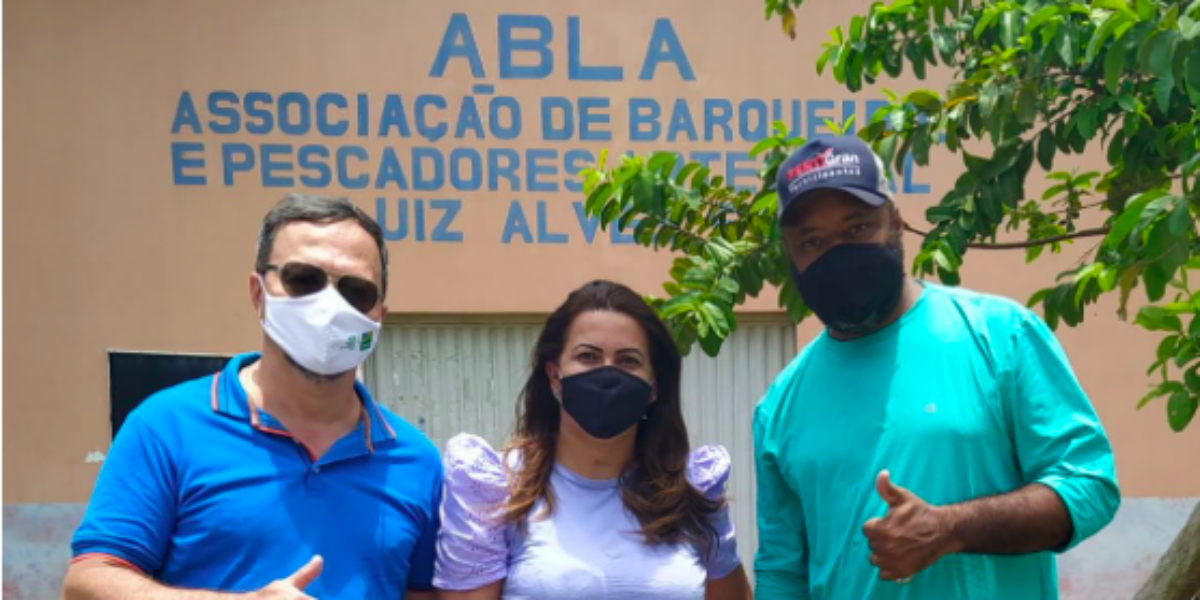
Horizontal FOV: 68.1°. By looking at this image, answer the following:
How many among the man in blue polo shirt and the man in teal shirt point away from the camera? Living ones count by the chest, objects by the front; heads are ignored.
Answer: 0

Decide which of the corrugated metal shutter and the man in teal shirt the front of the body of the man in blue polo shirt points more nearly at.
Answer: the man in teal shirt

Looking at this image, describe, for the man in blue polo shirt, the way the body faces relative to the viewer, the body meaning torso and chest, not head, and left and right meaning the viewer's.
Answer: facing the viewer and to the right of the viewer

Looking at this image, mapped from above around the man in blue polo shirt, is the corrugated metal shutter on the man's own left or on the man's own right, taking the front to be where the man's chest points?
on the man's own left

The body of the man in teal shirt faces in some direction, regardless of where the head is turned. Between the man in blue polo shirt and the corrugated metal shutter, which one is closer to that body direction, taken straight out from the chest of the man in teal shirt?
the man in blue polo shirt

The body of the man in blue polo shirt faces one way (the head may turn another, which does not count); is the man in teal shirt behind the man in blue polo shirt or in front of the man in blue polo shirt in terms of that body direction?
in front

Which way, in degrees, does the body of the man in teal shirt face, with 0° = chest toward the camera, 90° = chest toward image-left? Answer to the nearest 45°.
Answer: approximately 45°
